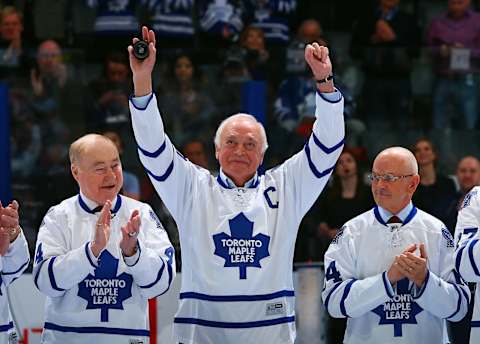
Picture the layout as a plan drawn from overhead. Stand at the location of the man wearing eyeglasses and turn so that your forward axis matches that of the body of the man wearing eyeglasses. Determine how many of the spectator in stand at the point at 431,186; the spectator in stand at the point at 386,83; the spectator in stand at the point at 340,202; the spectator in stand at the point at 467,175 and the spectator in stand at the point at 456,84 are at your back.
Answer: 5

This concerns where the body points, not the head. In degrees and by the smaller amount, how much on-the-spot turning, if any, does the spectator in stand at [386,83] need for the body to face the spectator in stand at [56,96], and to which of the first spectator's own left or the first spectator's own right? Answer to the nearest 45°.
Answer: approximately 90° to the first spectator's own right

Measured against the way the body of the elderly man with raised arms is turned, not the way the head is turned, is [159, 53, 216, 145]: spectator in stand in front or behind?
behind

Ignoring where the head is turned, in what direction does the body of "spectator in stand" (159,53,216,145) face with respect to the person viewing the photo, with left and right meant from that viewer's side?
facing the viewer

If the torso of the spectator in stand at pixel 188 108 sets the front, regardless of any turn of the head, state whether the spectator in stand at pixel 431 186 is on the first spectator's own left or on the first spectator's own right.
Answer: on the first spectator's own left

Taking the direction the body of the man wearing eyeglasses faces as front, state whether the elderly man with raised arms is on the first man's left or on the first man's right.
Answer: on the first man's right

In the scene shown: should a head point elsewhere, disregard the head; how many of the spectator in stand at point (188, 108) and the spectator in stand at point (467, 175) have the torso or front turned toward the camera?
2

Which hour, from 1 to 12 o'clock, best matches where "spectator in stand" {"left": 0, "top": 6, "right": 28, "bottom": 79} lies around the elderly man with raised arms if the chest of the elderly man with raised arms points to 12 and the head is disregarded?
The spectator in stand is roughly at 5 o'clock from the elderly man with raised arms.

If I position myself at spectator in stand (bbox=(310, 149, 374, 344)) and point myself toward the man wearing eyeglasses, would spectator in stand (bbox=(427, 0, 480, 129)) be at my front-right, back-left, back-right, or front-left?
back-left

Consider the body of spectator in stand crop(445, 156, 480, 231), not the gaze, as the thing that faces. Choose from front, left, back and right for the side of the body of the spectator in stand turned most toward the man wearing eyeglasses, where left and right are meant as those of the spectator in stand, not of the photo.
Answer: front

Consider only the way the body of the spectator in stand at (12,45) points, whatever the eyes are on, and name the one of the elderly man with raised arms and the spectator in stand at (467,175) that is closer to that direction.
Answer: the elderly man with raised arms

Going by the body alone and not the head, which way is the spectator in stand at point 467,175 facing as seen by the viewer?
toward the camera
